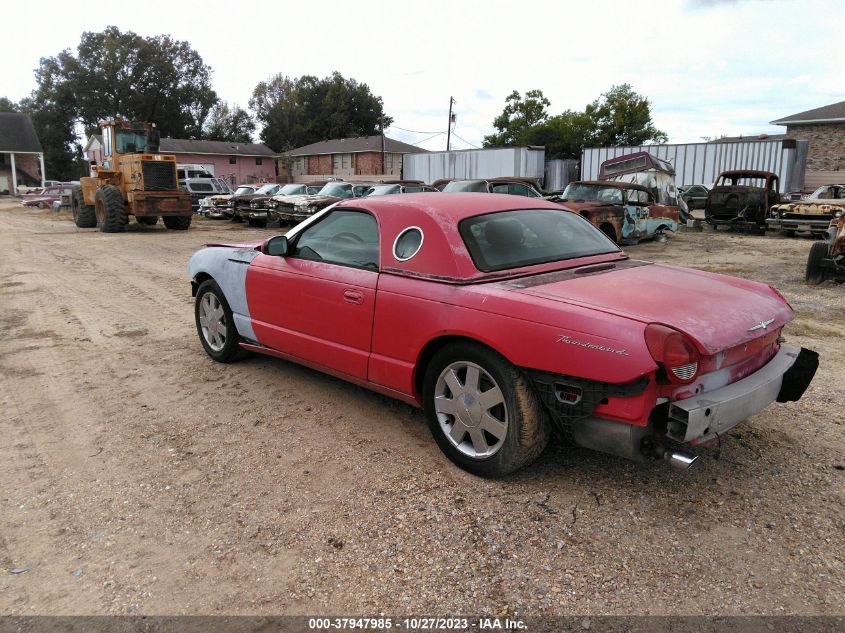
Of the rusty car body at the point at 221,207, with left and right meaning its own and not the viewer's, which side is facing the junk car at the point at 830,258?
left

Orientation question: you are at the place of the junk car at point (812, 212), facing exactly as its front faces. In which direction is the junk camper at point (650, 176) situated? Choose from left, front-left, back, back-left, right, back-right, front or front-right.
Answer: front-right

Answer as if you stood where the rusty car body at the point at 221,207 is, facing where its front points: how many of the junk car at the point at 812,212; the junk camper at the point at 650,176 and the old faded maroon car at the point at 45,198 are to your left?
2

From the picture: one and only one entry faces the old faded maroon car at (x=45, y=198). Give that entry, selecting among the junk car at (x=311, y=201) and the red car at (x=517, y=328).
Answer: the red car

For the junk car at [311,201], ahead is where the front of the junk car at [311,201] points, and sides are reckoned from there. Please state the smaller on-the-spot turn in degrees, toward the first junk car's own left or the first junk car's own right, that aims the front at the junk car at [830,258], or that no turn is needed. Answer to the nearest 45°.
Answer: approximately 90° to the first junk car's own left

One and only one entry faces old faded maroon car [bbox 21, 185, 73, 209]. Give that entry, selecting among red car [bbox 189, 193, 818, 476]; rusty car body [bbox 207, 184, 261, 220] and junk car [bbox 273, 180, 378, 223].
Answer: the red car

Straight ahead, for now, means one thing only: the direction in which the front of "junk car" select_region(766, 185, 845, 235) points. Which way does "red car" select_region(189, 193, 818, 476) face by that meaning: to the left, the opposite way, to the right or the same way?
to the right

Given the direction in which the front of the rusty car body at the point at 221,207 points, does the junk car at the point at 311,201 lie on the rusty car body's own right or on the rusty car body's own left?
on the rusty car body's own left

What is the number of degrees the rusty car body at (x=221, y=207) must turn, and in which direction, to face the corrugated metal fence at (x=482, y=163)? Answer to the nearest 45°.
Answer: approximately 180°

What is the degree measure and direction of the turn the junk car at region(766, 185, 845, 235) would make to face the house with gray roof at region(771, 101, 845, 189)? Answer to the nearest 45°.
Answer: approximately 135° to its right

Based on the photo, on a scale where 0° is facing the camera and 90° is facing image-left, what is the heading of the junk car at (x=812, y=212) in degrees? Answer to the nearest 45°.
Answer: approximately 45°

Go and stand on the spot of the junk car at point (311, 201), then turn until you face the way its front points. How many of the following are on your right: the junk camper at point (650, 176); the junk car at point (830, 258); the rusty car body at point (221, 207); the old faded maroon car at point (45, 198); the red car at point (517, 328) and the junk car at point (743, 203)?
2

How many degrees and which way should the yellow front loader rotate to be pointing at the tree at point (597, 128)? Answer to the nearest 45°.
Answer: approximately 90° to its right

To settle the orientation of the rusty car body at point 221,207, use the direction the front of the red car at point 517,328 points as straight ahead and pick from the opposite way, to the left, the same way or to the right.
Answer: to the left

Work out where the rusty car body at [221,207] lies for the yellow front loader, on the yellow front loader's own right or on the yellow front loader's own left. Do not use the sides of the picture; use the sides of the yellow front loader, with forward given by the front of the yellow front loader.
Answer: on the yellow front loader's own right

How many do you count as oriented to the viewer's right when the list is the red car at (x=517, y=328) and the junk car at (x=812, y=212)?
0
